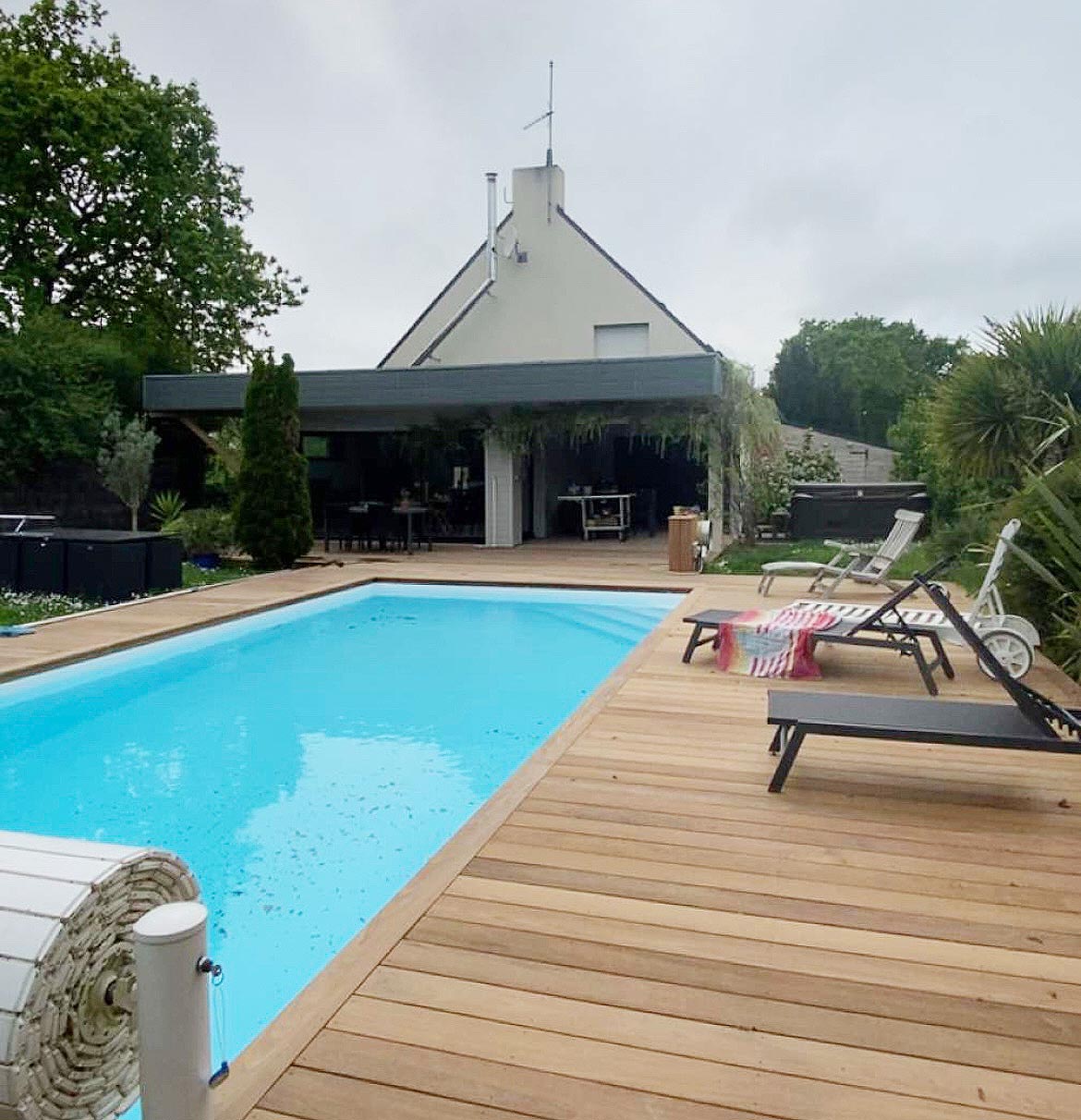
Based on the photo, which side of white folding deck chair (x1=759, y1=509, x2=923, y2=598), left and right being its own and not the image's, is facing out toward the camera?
left

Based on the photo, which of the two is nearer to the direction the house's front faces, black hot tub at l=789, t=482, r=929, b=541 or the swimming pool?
the swimming pool

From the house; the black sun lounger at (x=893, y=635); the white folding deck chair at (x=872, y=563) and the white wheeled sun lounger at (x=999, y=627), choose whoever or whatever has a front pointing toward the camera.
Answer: the house

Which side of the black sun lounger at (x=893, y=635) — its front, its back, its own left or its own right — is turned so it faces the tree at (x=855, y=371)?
right

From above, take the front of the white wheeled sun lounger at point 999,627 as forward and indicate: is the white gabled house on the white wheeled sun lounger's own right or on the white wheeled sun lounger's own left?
on the white wheeled sun lounger's own right

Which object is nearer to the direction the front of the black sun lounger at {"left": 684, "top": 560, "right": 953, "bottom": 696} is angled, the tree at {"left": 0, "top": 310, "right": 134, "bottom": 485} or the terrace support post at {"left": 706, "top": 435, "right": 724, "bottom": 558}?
the tree

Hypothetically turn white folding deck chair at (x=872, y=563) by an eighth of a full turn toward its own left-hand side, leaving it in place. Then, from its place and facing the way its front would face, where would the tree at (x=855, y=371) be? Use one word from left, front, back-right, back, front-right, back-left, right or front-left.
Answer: back-right

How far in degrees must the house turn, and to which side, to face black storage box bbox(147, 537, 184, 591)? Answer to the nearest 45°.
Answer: approximately 45° to its right

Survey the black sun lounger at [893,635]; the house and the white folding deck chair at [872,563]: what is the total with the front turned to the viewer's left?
2

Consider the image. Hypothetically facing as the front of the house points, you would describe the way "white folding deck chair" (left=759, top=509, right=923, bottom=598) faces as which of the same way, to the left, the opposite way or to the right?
to the right

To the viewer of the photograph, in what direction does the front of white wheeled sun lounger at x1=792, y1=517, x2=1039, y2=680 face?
facing to the left of the viewer

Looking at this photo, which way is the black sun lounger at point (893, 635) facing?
to the viewer's left

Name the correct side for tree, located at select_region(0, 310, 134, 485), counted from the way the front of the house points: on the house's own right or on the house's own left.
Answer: on the house's own right
